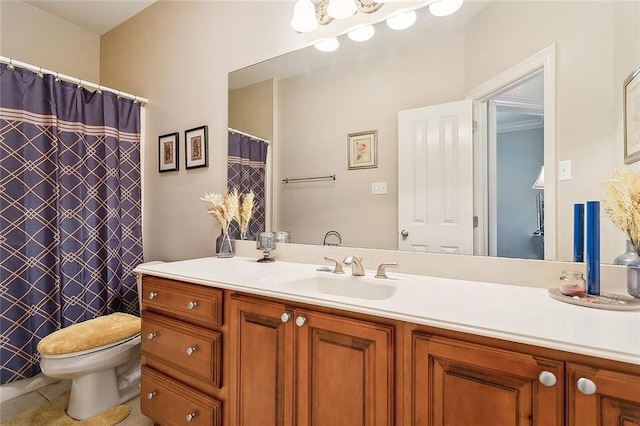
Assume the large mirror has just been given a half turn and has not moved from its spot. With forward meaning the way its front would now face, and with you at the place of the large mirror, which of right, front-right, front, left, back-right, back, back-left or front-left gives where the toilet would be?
back-left

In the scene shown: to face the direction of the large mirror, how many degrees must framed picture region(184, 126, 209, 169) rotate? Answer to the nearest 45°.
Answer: approximately 90° to its left

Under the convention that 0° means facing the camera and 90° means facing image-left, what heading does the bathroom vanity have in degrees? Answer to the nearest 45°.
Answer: approximately 45°

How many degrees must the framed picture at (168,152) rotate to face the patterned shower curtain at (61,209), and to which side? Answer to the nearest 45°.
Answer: approximately 45° to its right

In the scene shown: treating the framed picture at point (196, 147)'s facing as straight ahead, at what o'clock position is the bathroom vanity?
The bathroom vanity is roughly at 10 o'clock from the framed picture.

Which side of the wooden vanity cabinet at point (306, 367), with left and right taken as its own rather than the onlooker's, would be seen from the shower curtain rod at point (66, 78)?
right

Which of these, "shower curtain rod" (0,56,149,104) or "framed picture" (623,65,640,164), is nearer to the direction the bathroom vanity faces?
the shower curtain rod

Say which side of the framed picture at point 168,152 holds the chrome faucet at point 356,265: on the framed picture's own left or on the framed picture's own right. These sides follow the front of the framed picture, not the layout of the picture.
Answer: on the framed picture's own left
